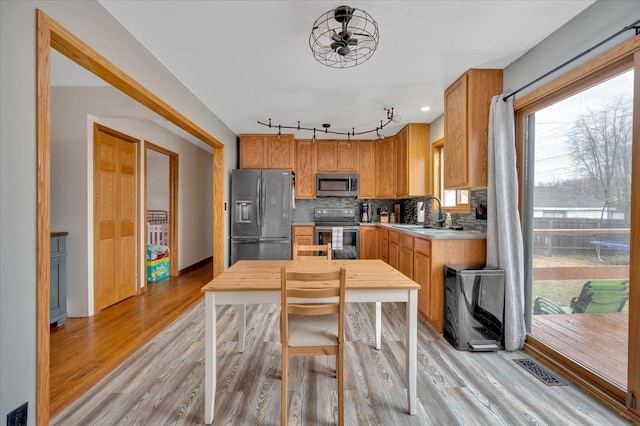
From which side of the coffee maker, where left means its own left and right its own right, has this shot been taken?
front

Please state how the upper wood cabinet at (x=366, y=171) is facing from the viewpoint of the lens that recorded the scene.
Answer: facing the viewer

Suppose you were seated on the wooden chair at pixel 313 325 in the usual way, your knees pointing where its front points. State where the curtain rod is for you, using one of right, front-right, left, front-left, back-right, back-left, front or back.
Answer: right

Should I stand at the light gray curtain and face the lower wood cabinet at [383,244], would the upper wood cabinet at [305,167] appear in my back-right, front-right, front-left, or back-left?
front-left

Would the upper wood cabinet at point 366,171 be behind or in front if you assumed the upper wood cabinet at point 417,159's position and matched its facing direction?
in front

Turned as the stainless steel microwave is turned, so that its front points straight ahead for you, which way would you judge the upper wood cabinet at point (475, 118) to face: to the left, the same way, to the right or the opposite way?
to the right

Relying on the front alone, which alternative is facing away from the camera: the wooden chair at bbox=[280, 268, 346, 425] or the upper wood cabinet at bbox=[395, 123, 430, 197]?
the wooden chair

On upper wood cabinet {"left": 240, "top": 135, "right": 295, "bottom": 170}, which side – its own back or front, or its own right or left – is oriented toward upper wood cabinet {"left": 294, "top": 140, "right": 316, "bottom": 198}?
left

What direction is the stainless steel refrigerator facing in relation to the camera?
toward the camera

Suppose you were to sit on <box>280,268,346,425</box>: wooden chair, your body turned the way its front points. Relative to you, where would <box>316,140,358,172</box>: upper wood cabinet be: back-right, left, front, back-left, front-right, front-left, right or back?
front

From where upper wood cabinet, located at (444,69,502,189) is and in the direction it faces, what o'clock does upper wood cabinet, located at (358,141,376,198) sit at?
upper wood cabinet, located at (358,141,376,198) is roughly at 3 o'clock from upper wood cabinet, located at (444,69,502,189).

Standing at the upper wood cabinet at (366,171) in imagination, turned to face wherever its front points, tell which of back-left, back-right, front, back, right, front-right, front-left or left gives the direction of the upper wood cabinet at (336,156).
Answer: right

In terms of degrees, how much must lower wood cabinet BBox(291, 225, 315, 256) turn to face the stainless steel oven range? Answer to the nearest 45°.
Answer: approximately 90° to its left

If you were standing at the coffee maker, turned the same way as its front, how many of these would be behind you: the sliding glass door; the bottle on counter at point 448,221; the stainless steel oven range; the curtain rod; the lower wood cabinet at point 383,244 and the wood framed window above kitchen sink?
0
